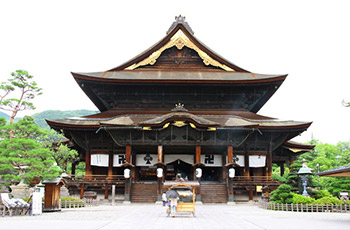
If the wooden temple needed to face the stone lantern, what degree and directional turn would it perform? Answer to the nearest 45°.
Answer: approximately 45° to its left

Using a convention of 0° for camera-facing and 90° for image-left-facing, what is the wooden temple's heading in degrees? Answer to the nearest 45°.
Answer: approximately 0°

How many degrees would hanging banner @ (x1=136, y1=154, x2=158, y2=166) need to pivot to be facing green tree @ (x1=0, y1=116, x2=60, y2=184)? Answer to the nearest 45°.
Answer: approximately 45° to its right

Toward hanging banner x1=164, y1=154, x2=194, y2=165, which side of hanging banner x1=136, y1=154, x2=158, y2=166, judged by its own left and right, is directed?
left

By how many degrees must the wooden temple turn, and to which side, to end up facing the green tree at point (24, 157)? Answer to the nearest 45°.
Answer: approximately 45° to its right

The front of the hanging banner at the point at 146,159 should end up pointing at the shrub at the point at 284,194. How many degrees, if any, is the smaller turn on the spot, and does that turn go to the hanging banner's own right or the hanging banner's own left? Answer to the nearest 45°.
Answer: approximately 45° to the hanging banner's own left
